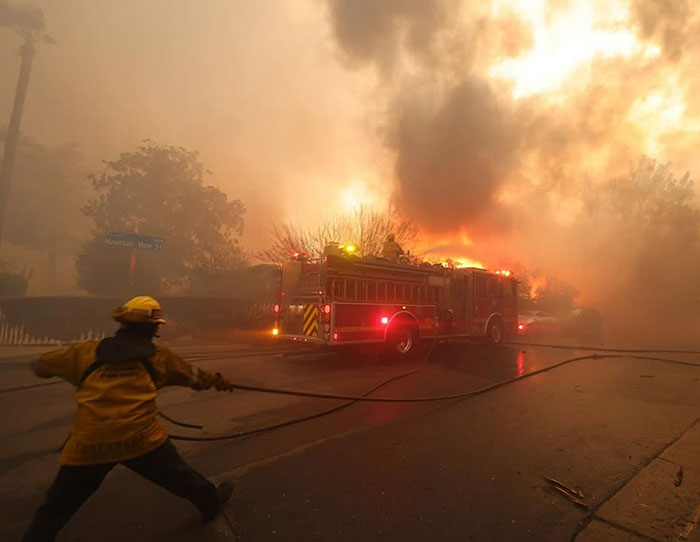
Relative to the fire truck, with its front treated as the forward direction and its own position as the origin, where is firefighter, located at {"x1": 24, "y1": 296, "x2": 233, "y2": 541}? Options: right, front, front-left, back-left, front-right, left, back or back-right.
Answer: back-right

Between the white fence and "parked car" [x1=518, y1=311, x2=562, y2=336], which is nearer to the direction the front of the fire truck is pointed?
the parked car

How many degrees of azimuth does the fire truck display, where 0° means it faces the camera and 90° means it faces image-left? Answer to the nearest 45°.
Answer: approximately 225°

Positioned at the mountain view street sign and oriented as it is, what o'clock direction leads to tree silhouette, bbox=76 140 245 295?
The tree silhouette is roughly at 6 o'clock from the mountain view street sign.

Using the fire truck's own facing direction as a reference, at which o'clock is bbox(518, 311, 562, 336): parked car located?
The parked car is roughly at 12 o'clock from the fire truck.

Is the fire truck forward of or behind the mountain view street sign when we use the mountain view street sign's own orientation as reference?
forward

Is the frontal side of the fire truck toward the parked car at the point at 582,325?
yes

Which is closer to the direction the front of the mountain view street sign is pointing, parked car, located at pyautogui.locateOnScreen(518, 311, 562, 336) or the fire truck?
the fire truck
